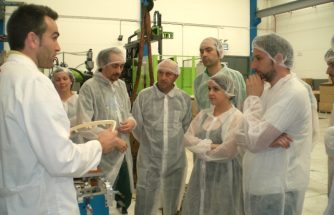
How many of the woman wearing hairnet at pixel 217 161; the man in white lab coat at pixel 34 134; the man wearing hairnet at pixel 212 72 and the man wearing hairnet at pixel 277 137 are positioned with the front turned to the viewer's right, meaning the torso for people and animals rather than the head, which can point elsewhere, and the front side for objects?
1

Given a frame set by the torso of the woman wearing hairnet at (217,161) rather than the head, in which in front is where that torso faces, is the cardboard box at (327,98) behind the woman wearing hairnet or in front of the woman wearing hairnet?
behind

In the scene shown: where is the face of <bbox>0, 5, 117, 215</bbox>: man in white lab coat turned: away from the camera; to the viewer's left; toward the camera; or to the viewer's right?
to the viewer's right

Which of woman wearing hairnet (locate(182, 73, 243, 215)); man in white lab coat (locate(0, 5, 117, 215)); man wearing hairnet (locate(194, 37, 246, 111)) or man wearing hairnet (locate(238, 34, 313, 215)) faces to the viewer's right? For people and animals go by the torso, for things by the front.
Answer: the man in white lab coat

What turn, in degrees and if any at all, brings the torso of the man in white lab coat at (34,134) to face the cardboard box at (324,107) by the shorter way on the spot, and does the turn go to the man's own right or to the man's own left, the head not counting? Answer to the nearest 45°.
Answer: approximately 45° to the man's own left

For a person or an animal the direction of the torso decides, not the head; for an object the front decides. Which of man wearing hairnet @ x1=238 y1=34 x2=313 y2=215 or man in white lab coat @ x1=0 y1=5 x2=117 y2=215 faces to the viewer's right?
the man in white lab coat

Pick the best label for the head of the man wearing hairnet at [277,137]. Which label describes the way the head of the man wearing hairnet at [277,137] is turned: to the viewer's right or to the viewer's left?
to the viewer's left

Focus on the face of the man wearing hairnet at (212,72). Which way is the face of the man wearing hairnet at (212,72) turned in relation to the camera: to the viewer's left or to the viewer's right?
to the viewer's left

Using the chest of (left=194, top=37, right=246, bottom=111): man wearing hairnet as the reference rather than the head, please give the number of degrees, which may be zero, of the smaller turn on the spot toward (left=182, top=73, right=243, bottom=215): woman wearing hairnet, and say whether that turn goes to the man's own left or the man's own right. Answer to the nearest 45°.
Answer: approximately 45° to the man's own left

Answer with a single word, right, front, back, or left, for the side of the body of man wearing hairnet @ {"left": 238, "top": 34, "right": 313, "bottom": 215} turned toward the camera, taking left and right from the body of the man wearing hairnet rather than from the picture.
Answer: left

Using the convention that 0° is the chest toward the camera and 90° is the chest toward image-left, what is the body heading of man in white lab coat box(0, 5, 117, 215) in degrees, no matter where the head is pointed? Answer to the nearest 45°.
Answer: approximately 270°

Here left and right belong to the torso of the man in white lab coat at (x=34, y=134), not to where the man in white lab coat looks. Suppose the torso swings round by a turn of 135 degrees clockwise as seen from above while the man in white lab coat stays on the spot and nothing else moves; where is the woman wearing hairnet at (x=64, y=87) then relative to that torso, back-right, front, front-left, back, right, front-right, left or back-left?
back-right
